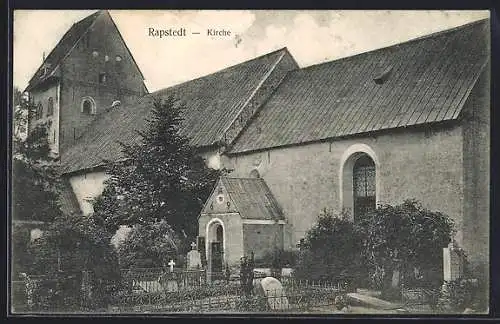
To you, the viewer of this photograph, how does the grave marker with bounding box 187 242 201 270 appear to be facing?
facing the viewer

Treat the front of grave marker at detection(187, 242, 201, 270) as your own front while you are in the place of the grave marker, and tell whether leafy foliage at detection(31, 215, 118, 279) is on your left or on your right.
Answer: on your right

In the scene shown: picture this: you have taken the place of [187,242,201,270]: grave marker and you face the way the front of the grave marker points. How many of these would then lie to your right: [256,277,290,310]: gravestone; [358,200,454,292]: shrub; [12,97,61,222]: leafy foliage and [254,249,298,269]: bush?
1

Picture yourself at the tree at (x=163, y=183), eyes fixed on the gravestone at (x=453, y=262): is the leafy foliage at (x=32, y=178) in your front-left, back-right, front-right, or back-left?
back-right

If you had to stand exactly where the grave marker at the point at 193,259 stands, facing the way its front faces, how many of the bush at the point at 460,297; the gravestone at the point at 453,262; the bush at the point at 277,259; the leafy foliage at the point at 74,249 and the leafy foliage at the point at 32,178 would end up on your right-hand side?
2

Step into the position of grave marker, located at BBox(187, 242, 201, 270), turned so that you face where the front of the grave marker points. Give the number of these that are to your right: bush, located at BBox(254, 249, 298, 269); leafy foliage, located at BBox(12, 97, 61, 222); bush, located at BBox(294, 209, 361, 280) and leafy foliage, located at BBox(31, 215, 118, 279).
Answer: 2

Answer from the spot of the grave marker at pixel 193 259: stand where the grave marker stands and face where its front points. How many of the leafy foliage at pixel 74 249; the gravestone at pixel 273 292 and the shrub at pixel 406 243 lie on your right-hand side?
1

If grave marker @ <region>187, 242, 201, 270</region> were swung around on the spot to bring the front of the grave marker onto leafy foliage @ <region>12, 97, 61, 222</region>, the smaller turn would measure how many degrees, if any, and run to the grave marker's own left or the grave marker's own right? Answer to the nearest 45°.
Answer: approximately 90° to the grave marker's own right
